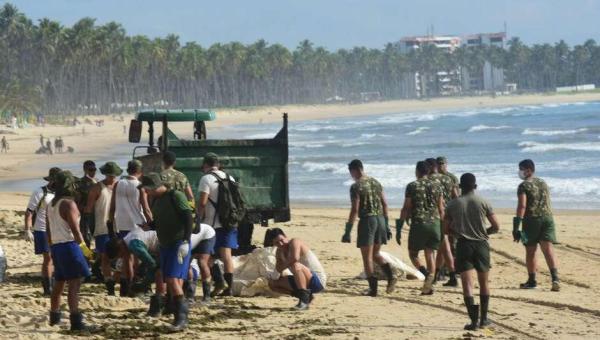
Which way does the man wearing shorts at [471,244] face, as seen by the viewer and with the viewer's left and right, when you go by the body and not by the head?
facing away from the viewer

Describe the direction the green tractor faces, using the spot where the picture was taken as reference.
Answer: facing to the left of the viewer

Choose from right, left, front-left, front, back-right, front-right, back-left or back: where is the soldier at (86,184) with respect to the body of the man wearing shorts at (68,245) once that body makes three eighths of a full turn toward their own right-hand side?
back

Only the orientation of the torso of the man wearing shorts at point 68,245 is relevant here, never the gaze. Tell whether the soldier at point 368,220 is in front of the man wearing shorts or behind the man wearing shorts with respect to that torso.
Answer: in front

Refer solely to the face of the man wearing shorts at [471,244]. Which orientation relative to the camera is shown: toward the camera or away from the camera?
away from the camera

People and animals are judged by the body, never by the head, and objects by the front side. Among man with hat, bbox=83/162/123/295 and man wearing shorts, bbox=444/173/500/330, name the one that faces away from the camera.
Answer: the man wearing shorts

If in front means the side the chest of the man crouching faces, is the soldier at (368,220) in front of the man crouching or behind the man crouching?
behind

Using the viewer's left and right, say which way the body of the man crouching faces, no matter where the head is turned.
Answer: facing the viewer and to the left of the viewer

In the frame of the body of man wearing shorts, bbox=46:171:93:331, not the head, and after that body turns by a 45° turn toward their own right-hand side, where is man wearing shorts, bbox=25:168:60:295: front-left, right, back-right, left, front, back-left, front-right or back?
left

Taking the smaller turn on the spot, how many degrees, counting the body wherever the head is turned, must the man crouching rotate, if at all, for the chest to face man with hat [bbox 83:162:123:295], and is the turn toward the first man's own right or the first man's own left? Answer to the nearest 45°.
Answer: approximately 45° to the first man's own right

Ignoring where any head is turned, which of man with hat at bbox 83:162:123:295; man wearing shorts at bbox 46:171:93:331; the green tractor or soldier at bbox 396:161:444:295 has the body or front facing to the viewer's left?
the green tractor
